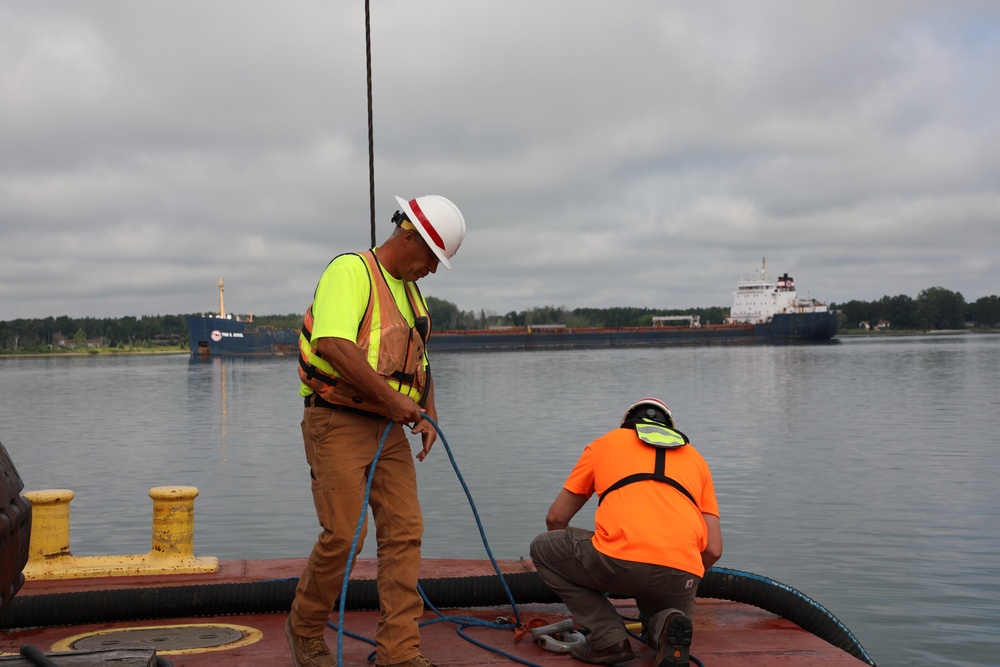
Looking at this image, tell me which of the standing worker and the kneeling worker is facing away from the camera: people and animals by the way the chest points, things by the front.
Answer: the kneeling worker

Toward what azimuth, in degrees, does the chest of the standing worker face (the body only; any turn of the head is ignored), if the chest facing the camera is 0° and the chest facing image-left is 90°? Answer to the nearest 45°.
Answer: approximately 315°

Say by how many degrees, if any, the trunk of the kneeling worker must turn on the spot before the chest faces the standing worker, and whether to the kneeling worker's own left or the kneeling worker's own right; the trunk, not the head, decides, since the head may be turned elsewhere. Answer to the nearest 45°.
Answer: approximately 90° to the kneeling worker's own left

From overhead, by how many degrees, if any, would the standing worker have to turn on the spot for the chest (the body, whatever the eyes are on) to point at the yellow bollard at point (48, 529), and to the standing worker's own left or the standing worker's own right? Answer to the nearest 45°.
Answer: approximately 180°

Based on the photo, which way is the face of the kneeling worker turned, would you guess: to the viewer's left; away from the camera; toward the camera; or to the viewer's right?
away from the camera

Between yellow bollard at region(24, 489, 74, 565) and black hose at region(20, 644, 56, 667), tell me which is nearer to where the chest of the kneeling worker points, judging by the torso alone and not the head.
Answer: the yellow bollard

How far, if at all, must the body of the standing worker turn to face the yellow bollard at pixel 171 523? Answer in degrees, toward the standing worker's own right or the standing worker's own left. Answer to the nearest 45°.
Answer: approximately 180°

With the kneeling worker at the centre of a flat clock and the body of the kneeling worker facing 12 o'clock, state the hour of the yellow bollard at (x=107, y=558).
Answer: The yellow bollard is roughly at 10 o'clock from the kneeling worker.

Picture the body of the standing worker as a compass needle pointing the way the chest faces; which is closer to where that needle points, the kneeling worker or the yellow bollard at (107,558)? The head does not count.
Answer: the kneeling worker

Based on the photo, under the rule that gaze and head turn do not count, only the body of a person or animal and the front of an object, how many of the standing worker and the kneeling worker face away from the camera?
1

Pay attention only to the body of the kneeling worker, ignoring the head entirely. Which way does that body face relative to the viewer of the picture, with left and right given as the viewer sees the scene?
facing away from the viewer

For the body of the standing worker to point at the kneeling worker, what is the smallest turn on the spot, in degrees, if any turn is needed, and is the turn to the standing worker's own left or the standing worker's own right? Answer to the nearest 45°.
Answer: approximately 45° to the standing worker's own left

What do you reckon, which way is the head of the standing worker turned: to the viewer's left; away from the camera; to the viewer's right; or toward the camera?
to the viewer's right
